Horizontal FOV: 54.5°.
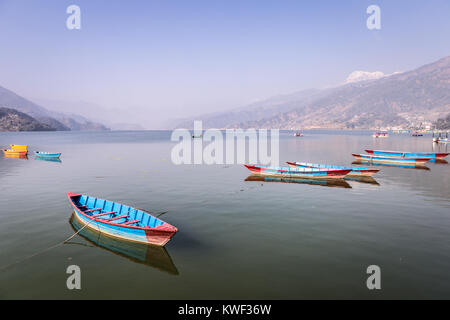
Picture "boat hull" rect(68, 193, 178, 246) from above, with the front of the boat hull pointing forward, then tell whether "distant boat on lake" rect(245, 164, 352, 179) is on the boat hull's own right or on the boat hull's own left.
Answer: on the boat hull's own left

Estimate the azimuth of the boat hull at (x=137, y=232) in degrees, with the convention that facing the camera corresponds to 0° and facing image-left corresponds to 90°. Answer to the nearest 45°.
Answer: approximately 315°
